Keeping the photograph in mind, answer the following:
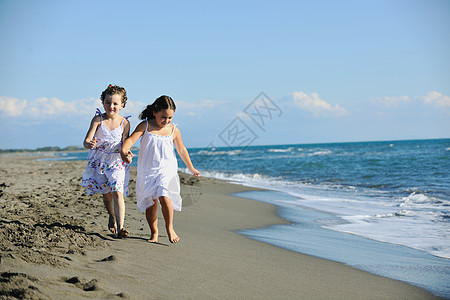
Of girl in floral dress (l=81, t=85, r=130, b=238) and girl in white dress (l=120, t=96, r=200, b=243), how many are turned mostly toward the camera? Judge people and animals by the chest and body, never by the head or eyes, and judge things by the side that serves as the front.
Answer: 2

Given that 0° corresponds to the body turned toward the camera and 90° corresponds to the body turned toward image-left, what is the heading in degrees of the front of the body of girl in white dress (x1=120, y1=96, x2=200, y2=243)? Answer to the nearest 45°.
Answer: approximately 0°
